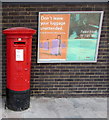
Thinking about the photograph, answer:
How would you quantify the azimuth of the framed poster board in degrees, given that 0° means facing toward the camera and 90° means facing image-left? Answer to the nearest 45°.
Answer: approximately 0°
